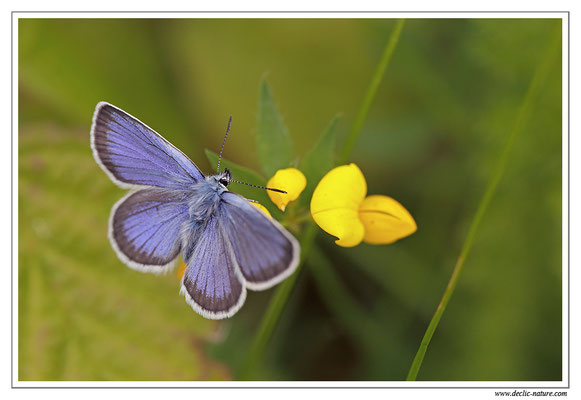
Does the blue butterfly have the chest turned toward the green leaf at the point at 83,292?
no

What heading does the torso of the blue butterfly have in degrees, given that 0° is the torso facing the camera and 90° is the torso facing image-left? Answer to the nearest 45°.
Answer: approximately 225°

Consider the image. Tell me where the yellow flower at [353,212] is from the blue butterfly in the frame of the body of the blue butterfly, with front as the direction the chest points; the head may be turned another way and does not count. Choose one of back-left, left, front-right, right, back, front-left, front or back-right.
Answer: front-right

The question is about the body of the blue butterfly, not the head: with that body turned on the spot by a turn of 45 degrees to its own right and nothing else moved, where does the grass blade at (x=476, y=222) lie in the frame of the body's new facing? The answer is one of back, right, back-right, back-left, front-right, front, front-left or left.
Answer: front
